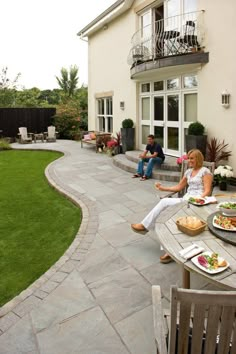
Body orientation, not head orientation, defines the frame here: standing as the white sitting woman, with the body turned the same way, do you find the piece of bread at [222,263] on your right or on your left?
on your left

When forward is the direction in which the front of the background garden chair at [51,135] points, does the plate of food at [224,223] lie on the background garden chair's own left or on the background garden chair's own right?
on the background garden chair's own left

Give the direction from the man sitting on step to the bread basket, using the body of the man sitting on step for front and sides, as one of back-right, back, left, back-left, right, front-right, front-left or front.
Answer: front-left

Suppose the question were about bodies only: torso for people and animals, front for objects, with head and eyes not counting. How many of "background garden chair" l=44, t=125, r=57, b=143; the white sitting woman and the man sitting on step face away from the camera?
0

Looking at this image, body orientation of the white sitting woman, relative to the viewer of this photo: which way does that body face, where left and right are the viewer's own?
facing the viewer and to the left of the viewer

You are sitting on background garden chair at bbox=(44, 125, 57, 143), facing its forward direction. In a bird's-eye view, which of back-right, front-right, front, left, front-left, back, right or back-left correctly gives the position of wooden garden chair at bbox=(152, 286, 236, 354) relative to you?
front-left

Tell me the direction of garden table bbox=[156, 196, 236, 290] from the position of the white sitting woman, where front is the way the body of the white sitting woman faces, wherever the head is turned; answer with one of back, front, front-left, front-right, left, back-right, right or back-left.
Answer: front-left

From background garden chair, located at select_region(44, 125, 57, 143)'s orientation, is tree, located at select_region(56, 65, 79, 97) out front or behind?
behind
